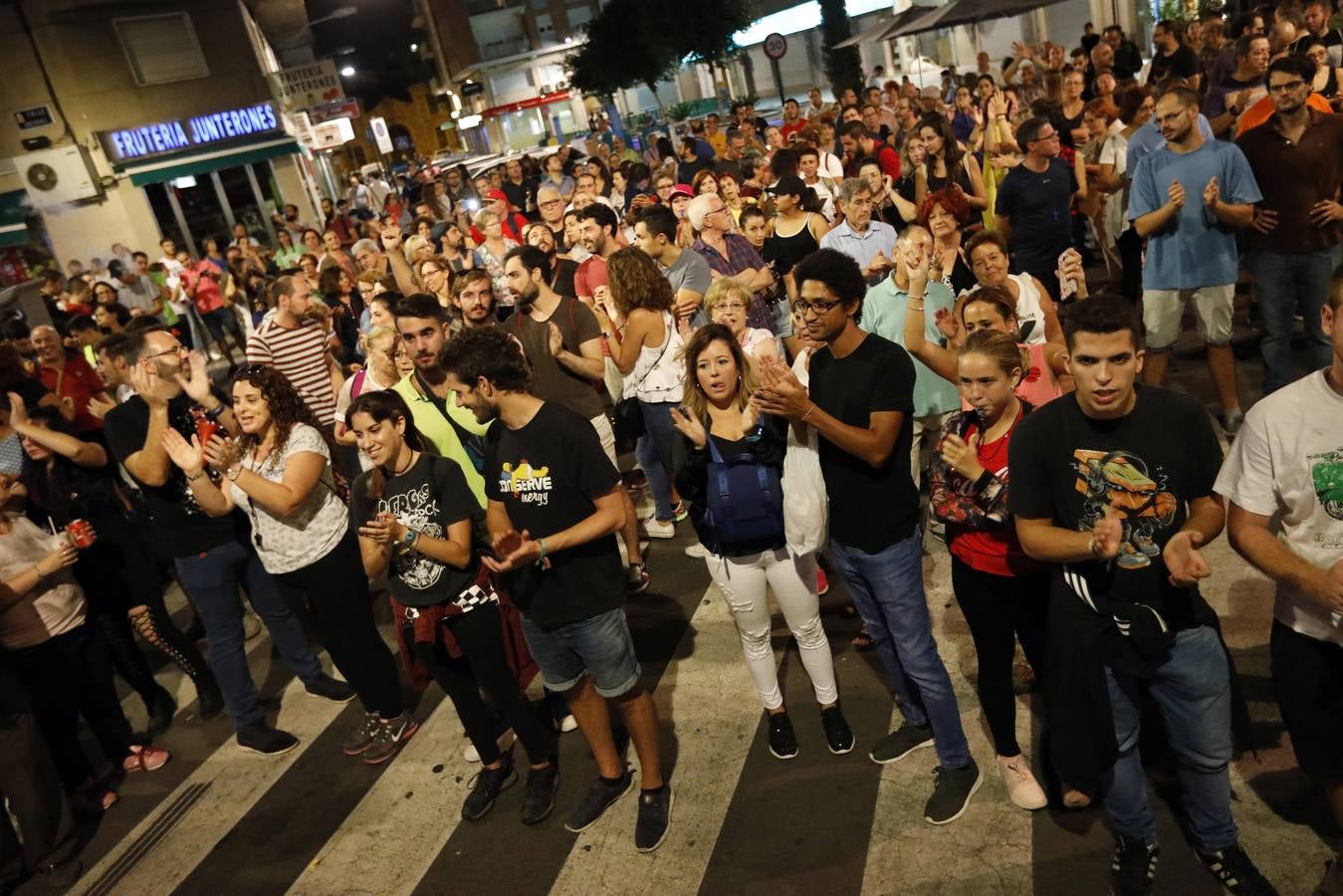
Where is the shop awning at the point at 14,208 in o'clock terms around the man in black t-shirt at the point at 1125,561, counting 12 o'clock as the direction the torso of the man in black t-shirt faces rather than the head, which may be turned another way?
The shop awning is roughly at 4 o'clock from the man in black t-shirt.

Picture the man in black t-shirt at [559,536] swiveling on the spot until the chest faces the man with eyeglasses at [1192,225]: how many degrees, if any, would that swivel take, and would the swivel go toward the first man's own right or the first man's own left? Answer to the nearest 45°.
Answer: approximately 135° to the first man's own left

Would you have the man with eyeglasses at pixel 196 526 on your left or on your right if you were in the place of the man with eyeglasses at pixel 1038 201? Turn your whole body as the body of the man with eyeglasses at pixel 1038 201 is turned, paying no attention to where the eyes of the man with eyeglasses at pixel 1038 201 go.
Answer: on your right

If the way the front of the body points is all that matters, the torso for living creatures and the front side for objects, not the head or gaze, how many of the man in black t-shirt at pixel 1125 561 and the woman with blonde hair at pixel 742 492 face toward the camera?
2

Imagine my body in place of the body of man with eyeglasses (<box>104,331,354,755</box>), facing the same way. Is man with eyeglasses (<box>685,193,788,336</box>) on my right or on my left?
on my left

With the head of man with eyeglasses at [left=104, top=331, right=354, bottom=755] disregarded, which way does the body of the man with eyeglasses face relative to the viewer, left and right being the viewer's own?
facing the viewer and to the right of the viewer

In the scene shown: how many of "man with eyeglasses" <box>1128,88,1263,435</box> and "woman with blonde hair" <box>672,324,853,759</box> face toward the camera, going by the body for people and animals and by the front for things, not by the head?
2

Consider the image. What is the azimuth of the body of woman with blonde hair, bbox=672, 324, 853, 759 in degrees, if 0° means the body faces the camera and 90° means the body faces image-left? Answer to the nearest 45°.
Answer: approximately 0°

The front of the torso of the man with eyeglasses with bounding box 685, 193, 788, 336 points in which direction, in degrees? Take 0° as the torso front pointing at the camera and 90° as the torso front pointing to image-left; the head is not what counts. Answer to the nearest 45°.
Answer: approximately 315°

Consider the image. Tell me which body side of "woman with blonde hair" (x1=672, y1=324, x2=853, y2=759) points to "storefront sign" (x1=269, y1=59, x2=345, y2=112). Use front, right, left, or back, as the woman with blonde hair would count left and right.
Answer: back

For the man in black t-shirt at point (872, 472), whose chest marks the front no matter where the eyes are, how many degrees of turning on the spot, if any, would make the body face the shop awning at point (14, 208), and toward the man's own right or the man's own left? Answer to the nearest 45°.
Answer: approximately 90° to the man's own right

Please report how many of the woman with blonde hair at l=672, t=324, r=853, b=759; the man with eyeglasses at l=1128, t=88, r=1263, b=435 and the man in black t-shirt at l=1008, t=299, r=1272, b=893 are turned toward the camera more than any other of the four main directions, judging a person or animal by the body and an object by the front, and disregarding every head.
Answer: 3
